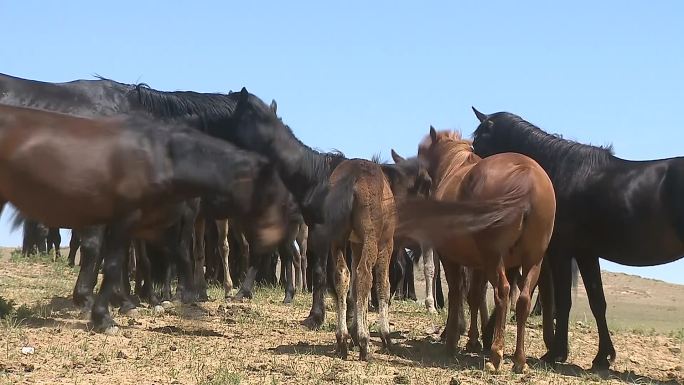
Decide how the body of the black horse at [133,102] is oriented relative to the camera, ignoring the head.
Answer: to the viewer's right

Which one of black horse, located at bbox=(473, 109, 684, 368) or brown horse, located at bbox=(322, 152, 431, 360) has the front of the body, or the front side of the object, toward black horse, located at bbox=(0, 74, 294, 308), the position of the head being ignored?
black horse, located at bbox=(473, 109, 684, 368)

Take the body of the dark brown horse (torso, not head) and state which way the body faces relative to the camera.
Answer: to the viewer's right

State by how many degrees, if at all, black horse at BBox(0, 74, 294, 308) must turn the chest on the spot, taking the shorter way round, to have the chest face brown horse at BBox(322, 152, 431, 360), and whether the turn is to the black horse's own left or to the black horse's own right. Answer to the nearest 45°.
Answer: approximately 45° to the black horse's own right

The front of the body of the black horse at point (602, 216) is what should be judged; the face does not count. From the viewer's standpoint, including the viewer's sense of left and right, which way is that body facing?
facing to the left of the viewer

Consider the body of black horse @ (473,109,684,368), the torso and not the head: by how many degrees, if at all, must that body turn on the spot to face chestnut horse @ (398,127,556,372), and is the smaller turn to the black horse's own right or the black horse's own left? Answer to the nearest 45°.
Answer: approximately 45° to the black horse's own left

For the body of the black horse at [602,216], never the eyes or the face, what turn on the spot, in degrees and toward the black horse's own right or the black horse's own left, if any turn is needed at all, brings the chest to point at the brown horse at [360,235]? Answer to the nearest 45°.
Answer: approximately 45° to the black horse's own left
